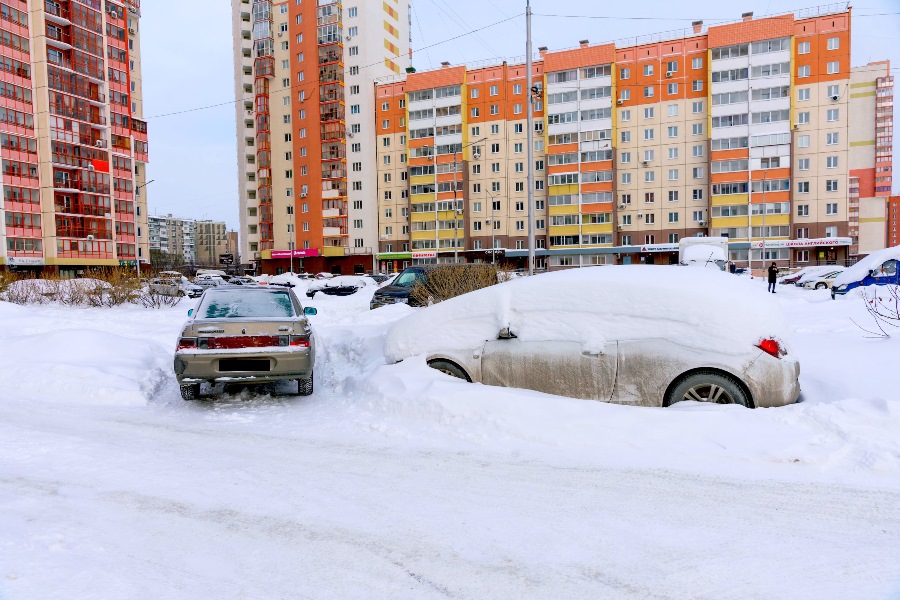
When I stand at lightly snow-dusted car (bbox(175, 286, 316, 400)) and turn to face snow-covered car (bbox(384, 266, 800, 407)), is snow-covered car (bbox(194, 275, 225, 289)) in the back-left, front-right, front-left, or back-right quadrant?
back-left

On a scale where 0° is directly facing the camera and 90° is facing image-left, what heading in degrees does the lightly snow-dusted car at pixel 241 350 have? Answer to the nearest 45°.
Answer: approximately 180°

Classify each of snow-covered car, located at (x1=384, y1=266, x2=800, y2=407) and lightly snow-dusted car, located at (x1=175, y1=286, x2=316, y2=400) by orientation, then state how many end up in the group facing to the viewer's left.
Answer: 1

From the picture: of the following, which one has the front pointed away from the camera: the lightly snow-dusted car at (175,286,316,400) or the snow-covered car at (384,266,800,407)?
the lightly snow-dusted car at (175,286,316,400)

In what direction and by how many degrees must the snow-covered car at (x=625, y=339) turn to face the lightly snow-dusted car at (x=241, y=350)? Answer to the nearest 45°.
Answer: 0° — it already faces it

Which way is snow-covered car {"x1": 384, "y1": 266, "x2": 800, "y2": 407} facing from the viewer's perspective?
to the viewer's left

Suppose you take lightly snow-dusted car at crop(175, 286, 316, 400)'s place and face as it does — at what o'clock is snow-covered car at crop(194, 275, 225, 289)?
snow-covered car at crop(194, 275, 225, 289) is roughly at 12 o'clock from lightly snow-dusted car at crop(175, 286, 316, 400).

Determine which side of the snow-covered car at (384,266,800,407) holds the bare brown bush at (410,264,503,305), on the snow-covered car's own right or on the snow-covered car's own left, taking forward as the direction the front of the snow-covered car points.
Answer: on the snow-covered car's own right
